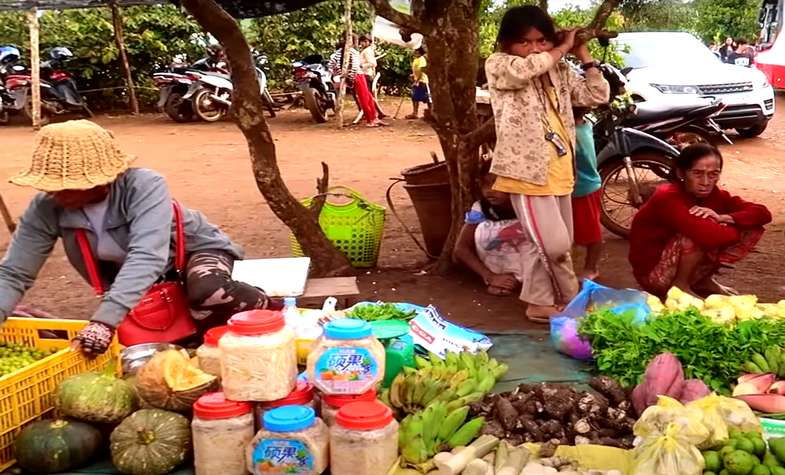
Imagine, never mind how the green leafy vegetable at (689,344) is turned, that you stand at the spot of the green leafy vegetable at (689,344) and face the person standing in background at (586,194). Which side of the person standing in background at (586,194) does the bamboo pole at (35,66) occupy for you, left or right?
left

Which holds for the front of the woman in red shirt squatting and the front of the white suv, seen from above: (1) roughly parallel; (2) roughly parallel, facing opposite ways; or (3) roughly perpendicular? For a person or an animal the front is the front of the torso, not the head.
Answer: roughly parallel

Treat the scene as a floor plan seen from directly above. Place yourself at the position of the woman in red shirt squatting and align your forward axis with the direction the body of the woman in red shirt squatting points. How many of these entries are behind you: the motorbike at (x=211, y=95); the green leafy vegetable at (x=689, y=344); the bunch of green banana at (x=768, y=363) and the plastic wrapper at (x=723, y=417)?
1

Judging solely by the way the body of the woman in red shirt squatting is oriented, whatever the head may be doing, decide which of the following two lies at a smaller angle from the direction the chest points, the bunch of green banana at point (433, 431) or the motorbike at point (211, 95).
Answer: the bunch of green banana

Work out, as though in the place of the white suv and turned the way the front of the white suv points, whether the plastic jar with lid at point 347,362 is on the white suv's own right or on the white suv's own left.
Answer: on the white suv's own right

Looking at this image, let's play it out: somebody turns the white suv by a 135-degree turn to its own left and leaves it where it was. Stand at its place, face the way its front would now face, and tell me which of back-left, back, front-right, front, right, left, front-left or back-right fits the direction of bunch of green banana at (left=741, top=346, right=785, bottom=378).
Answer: back

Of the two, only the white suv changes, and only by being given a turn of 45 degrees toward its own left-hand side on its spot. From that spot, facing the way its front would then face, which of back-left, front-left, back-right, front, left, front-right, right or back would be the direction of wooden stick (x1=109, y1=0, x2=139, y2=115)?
back

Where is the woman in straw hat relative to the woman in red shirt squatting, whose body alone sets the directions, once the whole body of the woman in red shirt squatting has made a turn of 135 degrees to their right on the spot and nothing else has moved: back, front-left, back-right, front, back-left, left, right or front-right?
front-left

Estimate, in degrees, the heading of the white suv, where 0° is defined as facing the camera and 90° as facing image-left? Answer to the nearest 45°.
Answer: approximately 315°

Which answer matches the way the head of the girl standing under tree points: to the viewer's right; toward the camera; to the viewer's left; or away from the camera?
toward the camera

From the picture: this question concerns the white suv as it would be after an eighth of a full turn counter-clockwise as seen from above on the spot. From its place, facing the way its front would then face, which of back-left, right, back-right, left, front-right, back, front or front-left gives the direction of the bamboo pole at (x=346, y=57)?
back

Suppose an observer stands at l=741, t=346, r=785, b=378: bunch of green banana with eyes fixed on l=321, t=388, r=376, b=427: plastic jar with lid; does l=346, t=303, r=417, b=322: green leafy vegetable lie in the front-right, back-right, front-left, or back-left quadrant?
front-right

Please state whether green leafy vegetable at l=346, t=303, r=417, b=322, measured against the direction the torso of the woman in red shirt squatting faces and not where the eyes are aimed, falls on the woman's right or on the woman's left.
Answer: on the woman's right
